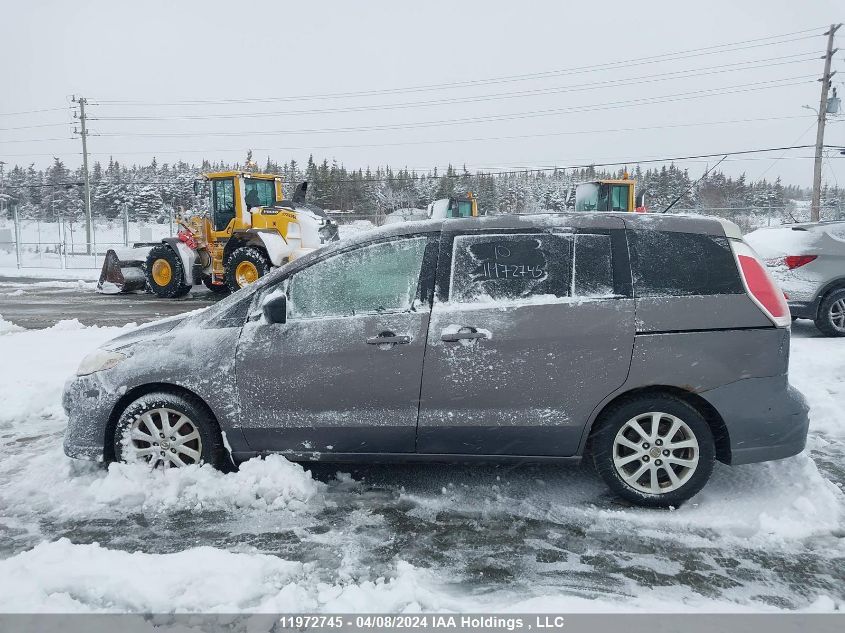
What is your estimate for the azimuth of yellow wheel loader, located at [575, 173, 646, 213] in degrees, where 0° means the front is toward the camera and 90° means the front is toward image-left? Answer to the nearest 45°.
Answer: approximately 45°

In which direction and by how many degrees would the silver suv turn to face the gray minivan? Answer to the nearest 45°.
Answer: approximately 135° to its right

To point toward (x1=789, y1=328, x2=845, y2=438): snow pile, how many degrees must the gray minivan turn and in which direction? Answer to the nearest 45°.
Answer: approximately 135° to its right

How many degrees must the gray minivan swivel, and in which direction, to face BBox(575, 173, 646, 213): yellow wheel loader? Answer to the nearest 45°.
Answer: approximately 90° to its right

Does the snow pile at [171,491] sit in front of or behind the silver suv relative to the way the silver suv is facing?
behind

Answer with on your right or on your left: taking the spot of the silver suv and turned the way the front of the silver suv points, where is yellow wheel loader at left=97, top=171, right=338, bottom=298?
on your left

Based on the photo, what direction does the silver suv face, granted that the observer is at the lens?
facing away from the viewer and to the right of the viewer

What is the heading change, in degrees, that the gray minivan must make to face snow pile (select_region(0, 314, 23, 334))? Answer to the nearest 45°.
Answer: approximately 45° to its right

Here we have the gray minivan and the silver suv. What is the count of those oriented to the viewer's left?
1

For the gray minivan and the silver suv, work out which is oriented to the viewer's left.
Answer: the gray minivan

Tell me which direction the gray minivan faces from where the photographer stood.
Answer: facing to the left of the viewer

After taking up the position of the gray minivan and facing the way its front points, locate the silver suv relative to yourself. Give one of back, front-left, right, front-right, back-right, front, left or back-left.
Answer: back-right

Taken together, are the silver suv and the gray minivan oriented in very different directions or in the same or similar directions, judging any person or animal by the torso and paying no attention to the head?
very different directions

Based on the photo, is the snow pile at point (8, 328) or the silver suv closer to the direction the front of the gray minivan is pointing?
the snow pile

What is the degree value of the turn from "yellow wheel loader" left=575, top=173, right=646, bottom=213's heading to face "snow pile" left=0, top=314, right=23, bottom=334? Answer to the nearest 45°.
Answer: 0° — it already faces it
